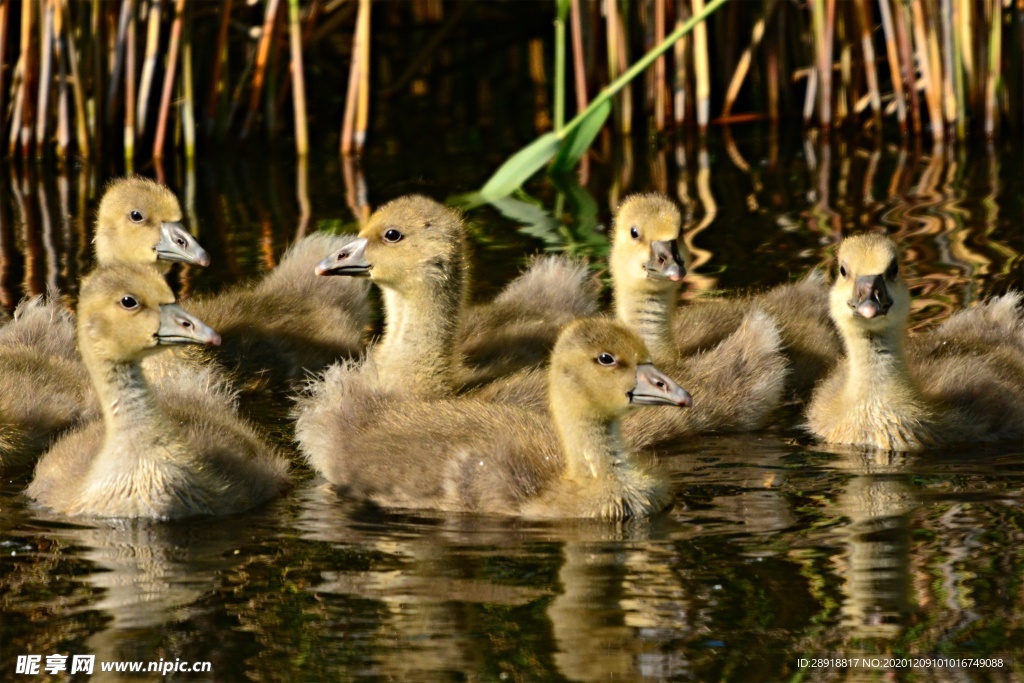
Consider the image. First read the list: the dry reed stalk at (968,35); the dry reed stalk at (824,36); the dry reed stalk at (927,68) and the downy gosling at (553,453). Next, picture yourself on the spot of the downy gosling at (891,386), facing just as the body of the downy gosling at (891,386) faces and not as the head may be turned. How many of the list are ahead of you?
1

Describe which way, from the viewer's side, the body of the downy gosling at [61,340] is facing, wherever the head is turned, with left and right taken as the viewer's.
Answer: facing to the right of the viewer

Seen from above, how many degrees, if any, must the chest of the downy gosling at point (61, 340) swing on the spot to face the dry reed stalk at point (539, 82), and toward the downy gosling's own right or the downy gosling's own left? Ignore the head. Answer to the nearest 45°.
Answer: approximately 45° to the downy gosling's own left

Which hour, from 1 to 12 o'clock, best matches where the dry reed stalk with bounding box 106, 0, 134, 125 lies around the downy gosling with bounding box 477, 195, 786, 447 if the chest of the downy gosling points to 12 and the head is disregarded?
The dry reed stalk is roughly at 3 o'clock from the downy gosling.

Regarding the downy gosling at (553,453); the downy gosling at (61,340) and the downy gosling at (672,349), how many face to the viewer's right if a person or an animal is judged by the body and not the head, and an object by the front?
2

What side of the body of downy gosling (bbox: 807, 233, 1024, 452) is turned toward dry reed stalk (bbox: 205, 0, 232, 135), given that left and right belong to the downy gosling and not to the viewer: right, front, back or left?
right

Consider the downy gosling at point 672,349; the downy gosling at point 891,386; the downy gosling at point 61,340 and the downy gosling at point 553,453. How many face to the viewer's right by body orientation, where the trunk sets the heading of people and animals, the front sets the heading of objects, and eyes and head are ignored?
2

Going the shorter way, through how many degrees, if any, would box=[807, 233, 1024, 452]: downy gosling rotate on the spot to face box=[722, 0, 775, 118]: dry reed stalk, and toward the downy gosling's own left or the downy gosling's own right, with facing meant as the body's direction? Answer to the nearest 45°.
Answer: approximately 135° to the downy gosling's own right

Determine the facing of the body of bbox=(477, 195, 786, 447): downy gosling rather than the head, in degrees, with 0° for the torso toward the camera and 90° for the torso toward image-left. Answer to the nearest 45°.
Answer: approximately 45°

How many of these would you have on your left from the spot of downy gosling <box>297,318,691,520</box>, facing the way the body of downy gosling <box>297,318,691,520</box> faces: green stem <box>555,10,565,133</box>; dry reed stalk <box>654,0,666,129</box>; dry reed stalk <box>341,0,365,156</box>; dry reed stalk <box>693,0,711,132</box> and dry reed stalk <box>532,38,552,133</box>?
5

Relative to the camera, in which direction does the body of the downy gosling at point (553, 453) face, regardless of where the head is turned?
to the viewer's right

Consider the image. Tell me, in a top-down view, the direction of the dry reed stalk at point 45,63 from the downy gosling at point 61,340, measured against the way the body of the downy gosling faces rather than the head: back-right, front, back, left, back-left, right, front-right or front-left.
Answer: left

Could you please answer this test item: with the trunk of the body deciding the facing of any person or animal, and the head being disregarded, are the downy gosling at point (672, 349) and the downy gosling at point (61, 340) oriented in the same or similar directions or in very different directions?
very different directions

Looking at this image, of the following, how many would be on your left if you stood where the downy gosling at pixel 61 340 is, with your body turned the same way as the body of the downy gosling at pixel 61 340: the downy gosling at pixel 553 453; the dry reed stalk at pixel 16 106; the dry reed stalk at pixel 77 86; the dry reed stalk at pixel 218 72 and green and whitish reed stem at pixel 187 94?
4

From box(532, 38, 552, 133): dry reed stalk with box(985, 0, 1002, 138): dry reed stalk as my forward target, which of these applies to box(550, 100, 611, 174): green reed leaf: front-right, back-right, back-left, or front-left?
front-right

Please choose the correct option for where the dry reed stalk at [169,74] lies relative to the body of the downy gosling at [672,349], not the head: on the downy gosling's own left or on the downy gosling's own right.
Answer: on the downy gosling's own right

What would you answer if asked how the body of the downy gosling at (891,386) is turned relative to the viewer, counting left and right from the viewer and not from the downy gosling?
facing the viewer and to the left of the viewer

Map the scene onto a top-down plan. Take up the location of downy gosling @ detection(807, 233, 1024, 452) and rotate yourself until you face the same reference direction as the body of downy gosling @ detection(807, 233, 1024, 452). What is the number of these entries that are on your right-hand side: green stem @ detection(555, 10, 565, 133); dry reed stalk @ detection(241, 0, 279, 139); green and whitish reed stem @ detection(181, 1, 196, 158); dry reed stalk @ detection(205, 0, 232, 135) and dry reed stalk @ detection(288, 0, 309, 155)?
5
